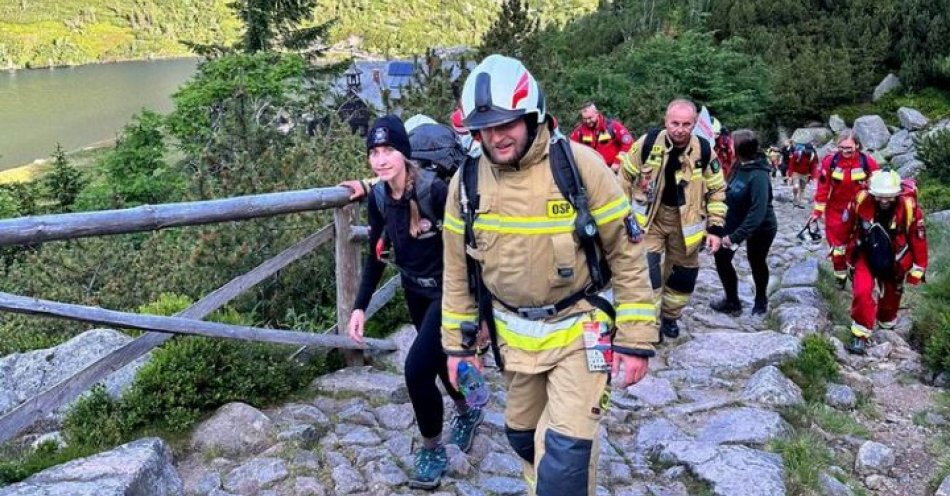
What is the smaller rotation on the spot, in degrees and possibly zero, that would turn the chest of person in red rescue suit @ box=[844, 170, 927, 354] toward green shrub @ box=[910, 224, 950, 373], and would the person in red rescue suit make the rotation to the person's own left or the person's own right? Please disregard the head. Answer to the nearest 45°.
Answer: approximately 135° to the person's own left

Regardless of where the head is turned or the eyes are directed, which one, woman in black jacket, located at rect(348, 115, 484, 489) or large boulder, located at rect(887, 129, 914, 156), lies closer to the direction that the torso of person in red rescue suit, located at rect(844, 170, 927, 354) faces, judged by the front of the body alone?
the woman in black jacket

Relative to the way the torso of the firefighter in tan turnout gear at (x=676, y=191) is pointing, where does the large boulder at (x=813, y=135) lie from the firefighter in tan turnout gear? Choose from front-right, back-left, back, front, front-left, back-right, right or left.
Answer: back

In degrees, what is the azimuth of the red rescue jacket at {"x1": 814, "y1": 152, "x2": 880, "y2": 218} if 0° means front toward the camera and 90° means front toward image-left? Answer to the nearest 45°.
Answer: approximately 0°

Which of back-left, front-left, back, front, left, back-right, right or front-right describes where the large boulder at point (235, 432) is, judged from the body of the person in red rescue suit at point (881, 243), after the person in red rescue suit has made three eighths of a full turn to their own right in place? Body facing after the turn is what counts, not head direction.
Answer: left

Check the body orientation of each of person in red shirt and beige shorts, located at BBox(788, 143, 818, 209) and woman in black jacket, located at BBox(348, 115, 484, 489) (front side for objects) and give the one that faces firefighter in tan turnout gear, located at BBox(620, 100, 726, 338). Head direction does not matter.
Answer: the person in red shirt and beige shorts

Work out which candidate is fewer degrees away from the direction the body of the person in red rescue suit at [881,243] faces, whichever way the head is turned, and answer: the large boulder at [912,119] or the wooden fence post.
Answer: the wooden fence post

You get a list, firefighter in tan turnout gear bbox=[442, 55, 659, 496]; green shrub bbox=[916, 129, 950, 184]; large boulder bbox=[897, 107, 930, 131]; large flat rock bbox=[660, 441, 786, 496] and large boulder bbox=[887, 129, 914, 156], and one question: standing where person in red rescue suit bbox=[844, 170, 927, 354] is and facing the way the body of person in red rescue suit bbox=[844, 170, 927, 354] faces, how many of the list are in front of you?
2

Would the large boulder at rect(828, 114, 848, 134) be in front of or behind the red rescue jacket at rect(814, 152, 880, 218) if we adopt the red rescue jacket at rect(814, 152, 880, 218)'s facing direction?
behind

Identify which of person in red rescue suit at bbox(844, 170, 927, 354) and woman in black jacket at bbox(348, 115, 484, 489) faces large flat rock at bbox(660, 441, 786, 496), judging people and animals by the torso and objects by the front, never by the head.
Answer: the person in red rescue suit

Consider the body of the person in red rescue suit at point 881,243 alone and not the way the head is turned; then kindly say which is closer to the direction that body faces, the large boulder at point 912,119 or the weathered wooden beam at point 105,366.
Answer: the weathered wooden beam

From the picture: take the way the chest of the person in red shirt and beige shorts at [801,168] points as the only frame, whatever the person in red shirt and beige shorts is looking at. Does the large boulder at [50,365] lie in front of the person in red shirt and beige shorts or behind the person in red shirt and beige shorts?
in front
